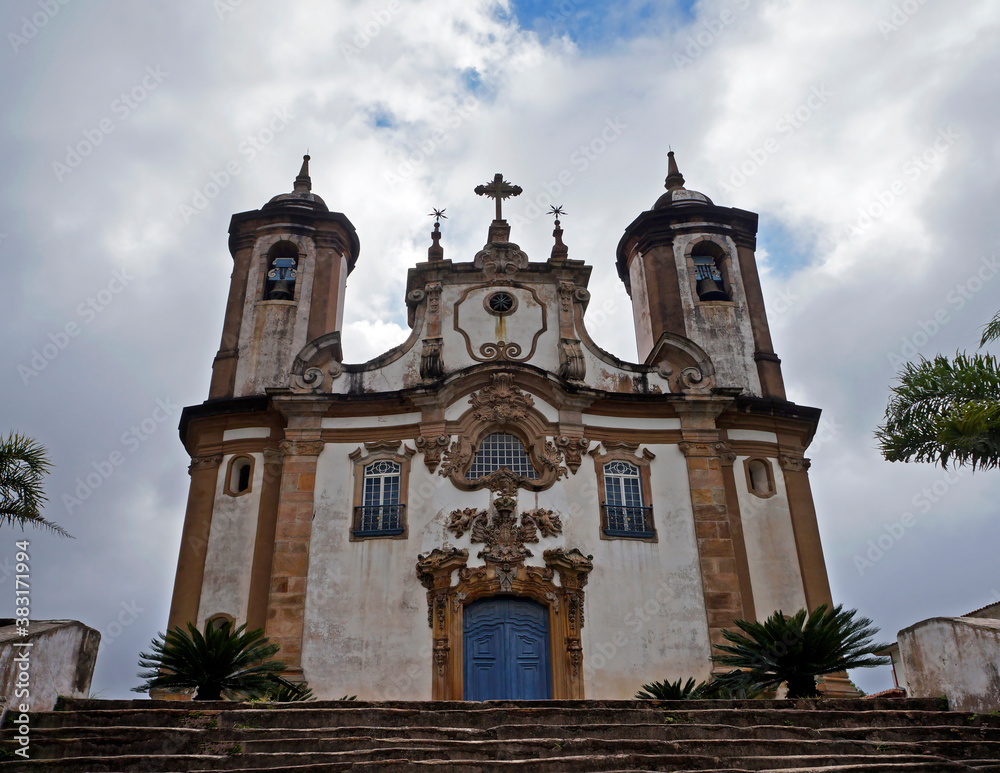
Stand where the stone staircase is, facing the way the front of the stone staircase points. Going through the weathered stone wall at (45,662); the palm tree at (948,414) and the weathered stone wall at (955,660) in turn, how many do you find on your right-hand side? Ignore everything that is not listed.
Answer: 1

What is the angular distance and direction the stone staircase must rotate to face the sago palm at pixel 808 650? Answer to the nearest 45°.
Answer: approximately 135° to its left

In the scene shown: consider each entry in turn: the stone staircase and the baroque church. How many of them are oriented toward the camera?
2

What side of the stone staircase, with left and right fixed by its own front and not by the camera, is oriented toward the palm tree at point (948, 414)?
left

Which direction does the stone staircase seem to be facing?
toward the camera

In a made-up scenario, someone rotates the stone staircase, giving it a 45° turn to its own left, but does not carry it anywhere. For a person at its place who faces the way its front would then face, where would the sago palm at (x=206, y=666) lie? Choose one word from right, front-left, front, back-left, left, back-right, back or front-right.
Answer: back

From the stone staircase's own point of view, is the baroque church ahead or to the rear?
to the rear

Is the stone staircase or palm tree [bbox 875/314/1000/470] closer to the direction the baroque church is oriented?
the stone staircase

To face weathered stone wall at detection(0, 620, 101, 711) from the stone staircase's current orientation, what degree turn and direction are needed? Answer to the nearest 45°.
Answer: approximately 90° to its right

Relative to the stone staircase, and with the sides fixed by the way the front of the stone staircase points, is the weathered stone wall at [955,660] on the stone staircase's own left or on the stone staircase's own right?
on the stone staircase's own left

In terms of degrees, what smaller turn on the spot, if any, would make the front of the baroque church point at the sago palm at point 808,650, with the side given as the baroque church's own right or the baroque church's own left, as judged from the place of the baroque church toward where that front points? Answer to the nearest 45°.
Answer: approximately 45° to the baroque church's own left

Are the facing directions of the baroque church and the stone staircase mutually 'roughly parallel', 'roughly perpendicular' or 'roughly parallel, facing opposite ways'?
roughly parallel

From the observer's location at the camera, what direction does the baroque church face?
facing the viewer

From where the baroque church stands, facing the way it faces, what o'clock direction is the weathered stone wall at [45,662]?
The weathered stone wall is roughly at 1 o'clock from the baroque church.

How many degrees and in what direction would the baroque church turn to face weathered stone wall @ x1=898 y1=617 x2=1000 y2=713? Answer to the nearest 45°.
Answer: approximately 45° to its left
